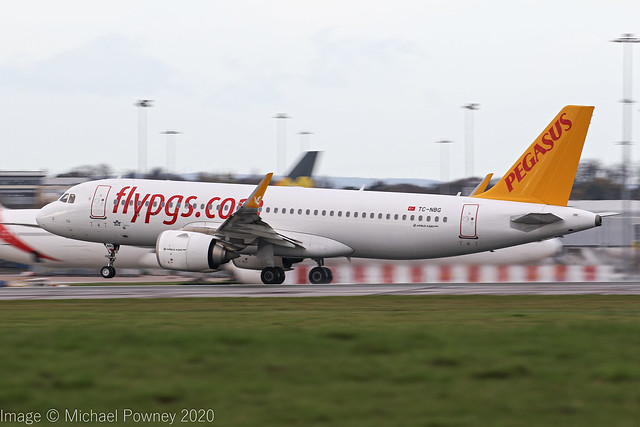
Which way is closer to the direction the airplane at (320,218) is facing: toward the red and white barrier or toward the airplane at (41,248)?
the airplane

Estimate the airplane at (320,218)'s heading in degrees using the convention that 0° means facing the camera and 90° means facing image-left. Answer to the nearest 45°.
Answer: approximately 90°

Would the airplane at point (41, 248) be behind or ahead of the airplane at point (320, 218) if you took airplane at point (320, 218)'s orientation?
ahead
